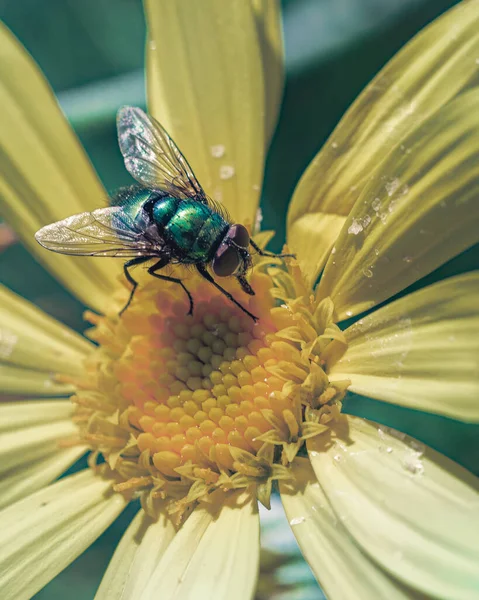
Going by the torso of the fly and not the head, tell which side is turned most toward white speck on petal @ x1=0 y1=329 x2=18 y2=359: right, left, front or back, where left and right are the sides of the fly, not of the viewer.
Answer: back

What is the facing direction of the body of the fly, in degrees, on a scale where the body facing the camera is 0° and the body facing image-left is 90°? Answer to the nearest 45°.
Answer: approximately 315°
